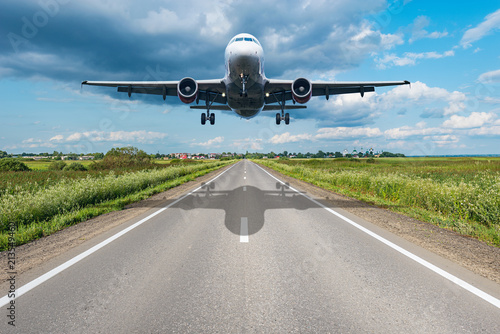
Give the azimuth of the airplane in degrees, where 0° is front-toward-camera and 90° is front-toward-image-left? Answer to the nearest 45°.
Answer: approximately 0°

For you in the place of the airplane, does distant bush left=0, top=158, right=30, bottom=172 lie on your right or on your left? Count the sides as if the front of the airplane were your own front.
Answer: on your right

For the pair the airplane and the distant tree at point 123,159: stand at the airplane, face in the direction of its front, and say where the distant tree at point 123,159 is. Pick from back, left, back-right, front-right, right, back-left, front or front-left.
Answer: back-right
